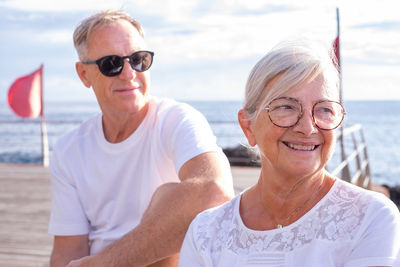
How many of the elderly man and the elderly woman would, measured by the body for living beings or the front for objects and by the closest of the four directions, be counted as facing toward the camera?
2

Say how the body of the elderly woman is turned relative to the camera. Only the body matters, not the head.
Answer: toward the camera

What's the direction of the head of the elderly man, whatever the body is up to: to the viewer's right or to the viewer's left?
to the viewer's right

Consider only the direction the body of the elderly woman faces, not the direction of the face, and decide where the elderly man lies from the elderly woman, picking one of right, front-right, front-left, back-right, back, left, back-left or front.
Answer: back-right

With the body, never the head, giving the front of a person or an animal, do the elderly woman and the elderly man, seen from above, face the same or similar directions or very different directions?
same or similar directions

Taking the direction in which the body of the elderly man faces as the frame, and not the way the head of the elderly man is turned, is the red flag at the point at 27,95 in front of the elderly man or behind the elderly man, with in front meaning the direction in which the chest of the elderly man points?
behind

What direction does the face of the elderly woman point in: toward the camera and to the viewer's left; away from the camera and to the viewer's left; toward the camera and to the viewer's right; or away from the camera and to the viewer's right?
toward the camera and to the viewer's right

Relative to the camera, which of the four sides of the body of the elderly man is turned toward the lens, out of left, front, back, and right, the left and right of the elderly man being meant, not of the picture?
front

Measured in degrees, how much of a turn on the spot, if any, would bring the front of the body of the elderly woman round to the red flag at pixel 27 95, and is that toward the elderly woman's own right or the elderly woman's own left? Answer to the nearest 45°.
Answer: approximately 135° to the elderly woman's own right
